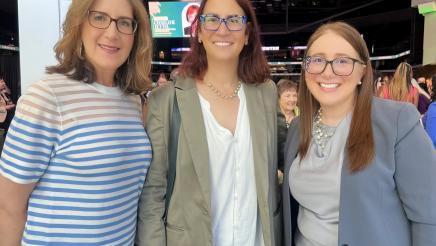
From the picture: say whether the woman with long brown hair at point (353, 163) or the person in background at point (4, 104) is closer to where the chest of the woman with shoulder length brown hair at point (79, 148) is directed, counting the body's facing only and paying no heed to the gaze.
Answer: the woman with long brown hair

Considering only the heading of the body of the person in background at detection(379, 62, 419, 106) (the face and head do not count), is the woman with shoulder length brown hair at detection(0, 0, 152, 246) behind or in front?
behind

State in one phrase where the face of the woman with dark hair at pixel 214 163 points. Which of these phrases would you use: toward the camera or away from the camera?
toward the camera

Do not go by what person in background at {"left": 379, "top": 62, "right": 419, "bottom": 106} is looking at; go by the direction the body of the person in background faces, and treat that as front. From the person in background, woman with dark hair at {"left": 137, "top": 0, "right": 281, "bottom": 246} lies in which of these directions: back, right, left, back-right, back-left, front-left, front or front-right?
back

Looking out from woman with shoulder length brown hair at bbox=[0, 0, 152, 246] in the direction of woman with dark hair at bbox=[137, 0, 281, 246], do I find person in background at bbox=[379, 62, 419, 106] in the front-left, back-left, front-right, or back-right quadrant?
front-left

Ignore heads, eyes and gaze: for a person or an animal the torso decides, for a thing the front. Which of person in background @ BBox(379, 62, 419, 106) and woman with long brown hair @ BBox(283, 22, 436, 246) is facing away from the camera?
the person in background

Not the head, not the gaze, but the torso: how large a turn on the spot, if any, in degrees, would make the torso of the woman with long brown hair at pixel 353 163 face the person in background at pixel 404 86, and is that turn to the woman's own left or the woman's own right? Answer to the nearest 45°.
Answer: approximately 135° to the woman's own right

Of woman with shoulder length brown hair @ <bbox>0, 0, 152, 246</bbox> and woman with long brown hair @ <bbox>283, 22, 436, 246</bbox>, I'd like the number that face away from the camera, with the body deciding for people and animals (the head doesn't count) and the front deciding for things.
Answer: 0

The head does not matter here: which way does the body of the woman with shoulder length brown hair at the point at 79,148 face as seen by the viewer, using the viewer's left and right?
facing the viewer and to the right of the viewer

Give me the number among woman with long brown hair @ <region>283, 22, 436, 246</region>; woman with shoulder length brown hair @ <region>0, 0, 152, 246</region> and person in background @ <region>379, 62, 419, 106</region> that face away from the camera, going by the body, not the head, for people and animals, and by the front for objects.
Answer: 1

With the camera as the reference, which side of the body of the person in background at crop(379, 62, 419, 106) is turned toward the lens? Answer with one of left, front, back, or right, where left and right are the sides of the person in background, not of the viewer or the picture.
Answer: back

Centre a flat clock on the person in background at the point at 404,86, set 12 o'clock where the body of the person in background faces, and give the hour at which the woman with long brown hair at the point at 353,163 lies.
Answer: The woman with long brown hair is roughly at 6 o'clock from the person in background.

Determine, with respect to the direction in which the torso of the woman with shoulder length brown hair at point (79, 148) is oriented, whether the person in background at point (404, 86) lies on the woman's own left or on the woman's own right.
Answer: on the woman's own left

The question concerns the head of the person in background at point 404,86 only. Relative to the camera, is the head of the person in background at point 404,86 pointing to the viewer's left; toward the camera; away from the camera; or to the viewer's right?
away from the camera

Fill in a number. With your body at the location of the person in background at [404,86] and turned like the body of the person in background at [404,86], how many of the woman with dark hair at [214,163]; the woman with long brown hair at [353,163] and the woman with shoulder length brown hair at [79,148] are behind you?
3
